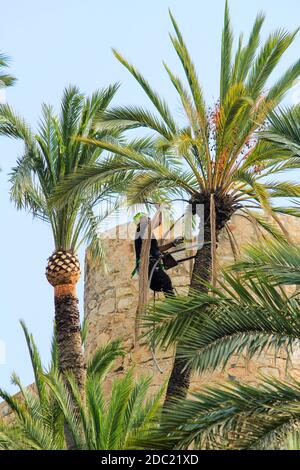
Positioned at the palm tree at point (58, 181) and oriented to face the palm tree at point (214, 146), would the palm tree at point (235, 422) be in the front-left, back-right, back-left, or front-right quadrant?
front-right

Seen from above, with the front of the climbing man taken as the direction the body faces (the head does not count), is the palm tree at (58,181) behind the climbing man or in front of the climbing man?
behind

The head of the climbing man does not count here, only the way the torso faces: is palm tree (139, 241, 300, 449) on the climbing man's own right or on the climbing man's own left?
on the climbing man's own right

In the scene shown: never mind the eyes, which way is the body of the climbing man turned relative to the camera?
to the viewer's right

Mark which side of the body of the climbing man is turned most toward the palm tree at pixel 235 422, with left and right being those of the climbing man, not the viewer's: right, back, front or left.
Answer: right

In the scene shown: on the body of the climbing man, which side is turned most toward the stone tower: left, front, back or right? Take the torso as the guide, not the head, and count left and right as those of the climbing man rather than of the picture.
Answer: left
